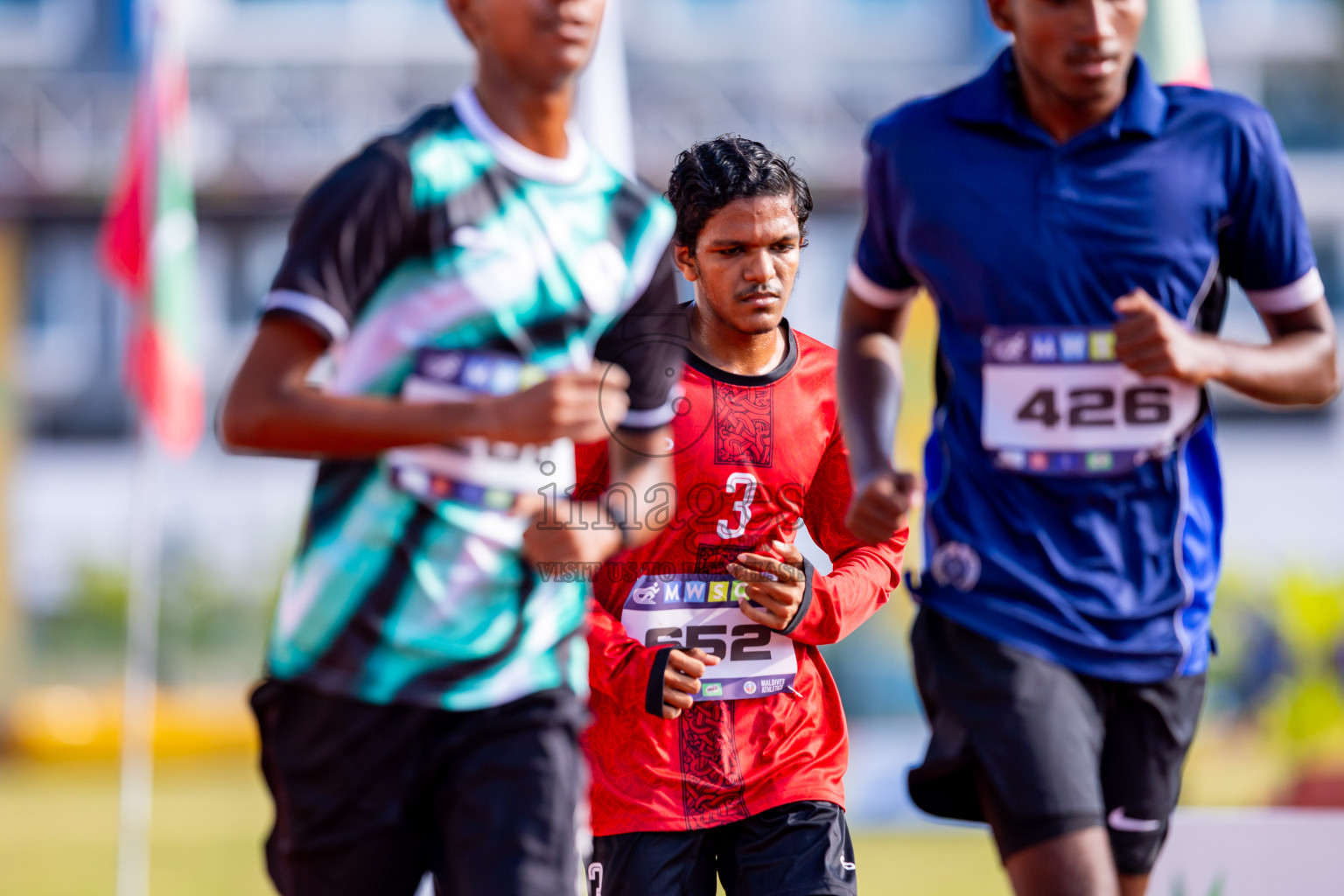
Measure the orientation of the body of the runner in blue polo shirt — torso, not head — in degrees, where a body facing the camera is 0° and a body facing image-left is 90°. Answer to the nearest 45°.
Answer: approximately 0°

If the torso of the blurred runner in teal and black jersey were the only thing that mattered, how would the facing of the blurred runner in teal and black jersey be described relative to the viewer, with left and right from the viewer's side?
facing the viewer and to the right of the viewer

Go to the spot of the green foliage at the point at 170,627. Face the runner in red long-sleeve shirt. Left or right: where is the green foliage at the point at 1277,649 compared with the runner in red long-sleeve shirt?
left

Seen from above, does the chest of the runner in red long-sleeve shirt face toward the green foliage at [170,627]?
no

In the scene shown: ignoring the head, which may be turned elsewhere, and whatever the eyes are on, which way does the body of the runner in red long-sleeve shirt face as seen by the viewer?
toward the camera

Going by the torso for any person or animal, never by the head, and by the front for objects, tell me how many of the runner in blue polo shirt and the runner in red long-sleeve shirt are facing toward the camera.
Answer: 2

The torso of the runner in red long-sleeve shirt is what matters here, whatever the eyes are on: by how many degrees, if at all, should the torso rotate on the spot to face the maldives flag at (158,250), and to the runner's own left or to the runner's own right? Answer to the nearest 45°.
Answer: approximately 135° to the runner's own right

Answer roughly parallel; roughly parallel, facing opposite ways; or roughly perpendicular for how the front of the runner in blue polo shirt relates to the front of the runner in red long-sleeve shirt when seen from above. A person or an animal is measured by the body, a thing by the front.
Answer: roughly parallel

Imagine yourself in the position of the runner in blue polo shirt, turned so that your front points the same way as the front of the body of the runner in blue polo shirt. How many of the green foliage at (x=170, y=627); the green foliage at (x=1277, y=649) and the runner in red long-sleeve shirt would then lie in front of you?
0

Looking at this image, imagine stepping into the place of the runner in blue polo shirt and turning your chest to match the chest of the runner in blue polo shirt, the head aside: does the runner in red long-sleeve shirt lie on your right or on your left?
on your right

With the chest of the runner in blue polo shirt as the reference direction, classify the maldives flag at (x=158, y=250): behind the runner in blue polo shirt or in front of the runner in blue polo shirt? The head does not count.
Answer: behind

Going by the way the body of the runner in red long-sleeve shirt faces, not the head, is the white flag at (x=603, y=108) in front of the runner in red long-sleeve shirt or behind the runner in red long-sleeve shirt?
behind

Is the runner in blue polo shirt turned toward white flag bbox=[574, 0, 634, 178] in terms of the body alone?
no

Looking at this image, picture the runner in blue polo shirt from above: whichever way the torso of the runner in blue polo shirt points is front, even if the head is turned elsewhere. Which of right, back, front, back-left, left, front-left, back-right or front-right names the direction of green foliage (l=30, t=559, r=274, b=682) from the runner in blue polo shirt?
back-right

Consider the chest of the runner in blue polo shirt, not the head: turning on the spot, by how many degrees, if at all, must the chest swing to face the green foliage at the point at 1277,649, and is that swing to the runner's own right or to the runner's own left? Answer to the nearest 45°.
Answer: approximately 180°
